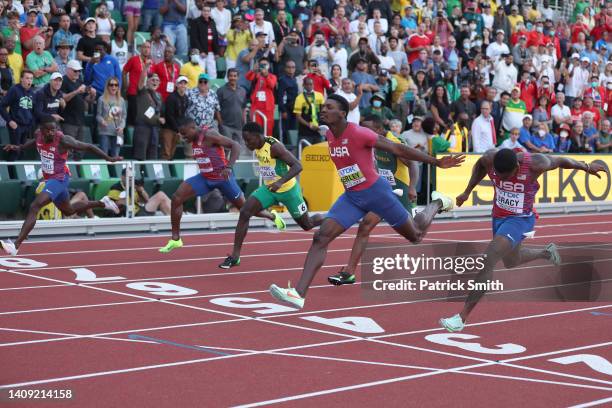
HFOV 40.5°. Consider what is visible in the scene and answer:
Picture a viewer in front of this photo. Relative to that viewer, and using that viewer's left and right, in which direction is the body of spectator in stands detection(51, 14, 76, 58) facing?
facing the viewer

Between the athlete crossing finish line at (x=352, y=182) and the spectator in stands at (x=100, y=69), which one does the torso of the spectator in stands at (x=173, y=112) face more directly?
the athlete crossing finish line

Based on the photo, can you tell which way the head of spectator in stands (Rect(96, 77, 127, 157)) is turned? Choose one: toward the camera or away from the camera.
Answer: toward the camera

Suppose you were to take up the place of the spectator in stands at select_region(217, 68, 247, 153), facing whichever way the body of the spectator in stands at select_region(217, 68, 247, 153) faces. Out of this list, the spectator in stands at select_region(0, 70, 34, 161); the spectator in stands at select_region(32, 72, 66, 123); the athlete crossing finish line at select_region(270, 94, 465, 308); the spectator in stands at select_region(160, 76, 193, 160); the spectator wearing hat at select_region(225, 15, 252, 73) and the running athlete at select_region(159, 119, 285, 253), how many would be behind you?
1

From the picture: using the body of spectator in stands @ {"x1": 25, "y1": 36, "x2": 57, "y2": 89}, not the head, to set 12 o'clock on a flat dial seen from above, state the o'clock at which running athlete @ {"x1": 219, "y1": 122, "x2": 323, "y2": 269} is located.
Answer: The running athlete is roughly at 11 o'clock from the spectator in stands.

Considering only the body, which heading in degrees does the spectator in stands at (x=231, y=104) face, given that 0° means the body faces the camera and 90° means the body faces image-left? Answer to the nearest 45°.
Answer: approximately 0°

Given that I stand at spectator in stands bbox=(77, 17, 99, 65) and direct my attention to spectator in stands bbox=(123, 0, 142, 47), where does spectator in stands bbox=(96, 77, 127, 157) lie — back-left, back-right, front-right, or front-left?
back-right

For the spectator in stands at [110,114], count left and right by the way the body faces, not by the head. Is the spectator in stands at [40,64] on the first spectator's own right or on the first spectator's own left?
on the first spectator's own right

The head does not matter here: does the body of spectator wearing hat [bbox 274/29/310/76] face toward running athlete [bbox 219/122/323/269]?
yes

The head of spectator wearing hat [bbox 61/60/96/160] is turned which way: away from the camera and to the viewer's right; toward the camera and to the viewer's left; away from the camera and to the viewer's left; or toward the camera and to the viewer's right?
toward the camera and to the viewer's right

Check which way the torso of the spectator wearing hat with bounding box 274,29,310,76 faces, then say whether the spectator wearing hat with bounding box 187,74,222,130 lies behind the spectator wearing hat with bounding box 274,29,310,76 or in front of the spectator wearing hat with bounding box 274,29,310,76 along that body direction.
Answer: in front

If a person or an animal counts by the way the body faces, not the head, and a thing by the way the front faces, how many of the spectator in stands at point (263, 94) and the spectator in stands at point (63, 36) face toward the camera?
2
